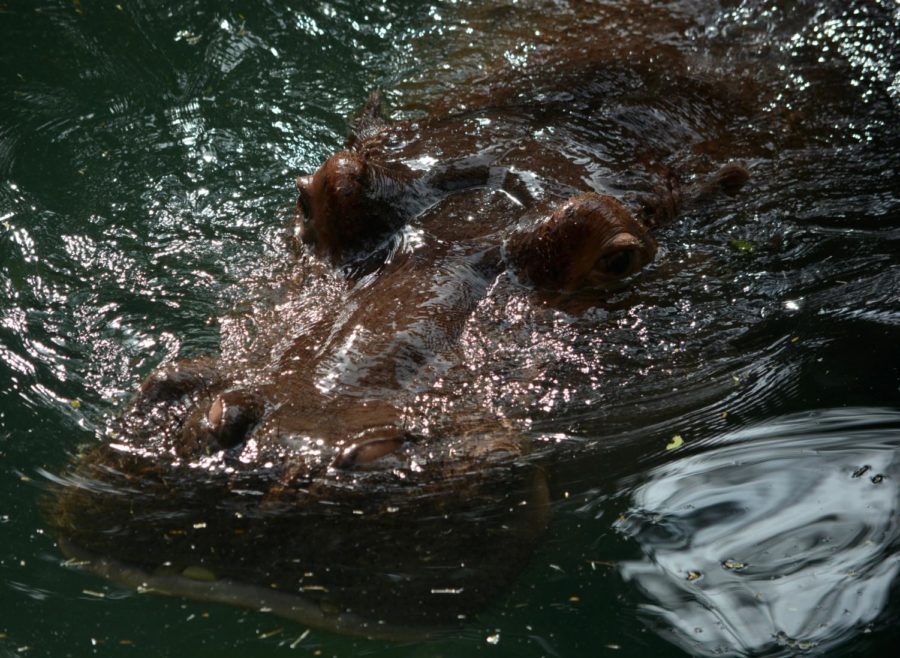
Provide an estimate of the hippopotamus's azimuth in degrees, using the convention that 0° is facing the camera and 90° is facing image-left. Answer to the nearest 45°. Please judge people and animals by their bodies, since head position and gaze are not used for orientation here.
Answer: approximately 45°
